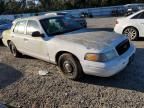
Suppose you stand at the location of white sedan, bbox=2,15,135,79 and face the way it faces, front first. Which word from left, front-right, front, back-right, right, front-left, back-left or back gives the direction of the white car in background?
left

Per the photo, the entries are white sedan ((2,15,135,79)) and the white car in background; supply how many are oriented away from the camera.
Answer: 0

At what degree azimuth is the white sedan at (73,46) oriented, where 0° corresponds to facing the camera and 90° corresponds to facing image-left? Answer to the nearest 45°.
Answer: approximately 315°
